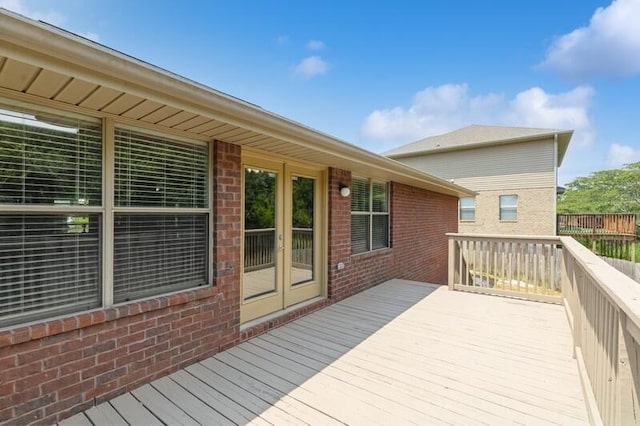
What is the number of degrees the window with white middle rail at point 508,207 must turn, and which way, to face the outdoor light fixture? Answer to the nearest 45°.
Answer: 0° — it already faces it

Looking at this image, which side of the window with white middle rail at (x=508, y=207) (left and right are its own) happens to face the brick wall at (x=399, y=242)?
front

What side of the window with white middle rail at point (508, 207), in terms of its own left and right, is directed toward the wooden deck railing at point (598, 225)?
left

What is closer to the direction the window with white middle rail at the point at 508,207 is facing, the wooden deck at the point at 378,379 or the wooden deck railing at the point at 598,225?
the wooden deck

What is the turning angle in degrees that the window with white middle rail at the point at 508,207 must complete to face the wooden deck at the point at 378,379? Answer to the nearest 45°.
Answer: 0° — it already faces it

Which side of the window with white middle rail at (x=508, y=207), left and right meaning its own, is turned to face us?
front
